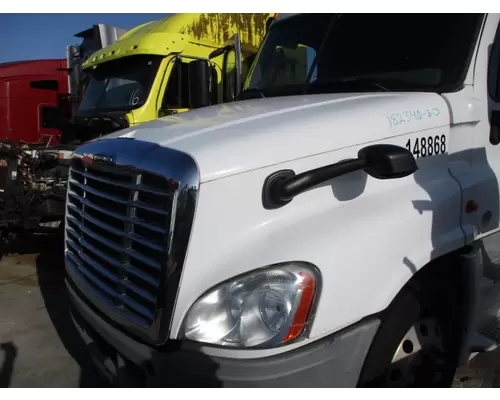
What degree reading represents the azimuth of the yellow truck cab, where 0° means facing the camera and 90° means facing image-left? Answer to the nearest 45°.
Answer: approximately 45°

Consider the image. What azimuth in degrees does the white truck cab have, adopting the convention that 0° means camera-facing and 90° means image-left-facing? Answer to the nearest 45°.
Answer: approximately 45°

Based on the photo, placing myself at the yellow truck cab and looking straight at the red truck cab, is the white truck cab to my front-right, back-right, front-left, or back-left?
back-left

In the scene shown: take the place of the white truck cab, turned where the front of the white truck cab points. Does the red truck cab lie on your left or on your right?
on your right

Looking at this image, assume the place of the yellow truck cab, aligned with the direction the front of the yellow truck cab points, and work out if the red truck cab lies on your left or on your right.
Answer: on your right

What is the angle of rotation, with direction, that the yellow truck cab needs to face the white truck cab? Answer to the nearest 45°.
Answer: approximately 45° to its left
